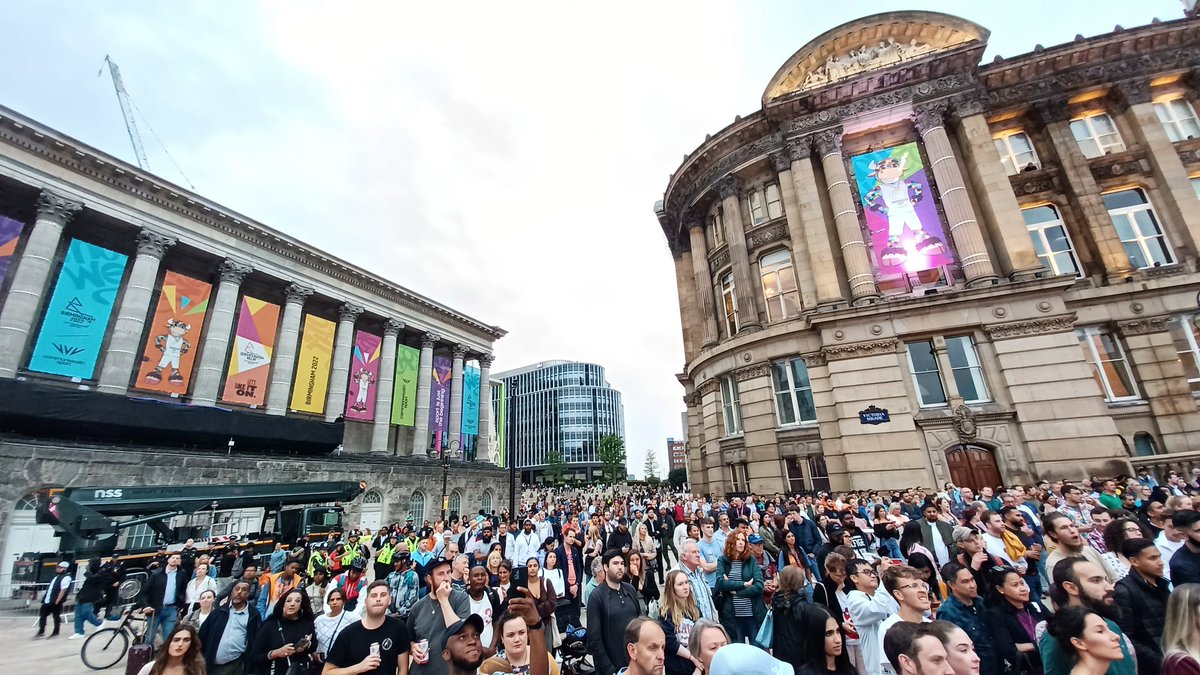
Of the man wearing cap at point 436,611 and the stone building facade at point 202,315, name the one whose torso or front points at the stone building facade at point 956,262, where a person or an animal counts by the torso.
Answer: the stone building facade at point 202,315

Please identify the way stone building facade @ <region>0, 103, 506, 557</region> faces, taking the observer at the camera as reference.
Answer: facing the viewer and to the right of the viewer

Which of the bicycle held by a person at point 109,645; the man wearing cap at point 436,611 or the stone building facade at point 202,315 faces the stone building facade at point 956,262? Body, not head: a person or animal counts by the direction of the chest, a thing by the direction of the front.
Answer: the stone building facade at point 202,315

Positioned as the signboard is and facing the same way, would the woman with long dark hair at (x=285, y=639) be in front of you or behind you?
in front

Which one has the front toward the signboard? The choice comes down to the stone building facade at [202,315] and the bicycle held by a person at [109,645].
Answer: the stone building facade

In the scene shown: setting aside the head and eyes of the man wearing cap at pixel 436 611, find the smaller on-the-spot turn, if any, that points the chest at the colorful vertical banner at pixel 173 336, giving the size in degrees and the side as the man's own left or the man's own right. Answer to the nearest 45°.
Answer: approximately 135° to the man's own right

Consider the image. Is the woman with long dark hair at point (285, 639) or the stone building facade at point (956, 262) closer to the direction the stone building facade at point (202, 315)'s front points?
the stone building facade

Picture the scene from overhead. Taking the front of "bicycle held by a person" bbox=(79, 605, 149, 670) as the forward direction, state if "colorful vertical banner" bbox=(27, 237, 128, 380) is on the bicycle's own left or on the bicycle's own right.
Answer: on the bicycle's own right

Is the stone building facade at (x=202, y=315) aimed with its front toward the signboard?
yes

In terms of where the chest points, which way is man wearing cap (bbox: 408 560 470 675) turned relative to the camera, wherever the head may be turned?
toward the camera

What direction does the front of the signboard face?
toward the camera

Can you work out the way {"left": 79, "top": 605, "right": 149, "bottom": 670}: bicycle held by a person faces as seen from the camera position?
facing the viewer and to the left of the viewer

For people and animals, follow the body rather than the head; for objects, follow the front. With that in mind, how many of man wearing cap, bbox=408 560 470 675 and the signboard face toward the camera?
2

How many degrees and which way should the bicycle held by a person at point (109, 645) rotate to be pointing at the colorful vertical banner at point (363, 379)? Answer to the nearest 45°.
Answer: approximately 90° to its right

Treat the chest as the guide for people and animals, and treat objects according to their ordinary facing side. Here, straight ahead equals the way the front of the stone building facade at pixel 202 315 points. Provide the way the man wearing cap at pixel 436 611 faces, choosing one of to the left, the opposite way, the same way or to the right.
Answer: to the right

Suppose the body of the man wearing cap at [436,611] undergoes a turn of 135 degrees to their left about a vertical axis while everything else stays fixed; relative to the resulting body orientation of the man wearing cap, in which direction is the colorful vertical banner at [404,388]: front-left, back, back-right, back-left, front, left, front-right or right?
front-left
